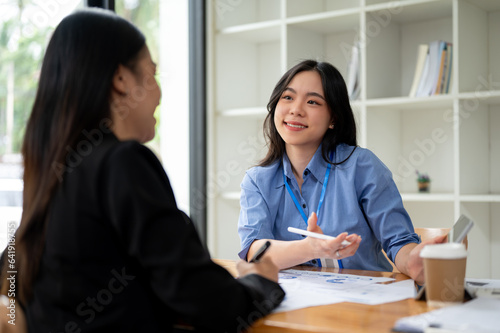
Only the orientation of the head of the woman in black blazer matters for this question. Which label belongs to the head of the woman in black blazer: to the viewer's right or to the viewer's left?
to the viewer's right

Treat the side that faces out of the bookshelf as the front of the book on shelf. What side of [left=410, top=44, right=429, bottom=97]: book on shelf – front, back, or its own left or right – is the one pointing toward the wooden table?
front

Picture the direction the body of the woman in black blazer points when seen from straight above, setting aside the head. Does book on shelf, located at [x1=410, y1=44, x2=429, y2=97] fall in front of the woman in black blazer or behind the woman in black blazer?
in front

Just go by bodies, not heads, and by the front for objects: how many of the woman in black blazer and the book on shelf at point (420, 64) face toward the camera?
1

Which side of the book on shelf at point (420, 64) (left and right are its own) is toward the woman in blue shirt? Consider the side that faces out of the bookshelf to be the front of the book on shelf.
front

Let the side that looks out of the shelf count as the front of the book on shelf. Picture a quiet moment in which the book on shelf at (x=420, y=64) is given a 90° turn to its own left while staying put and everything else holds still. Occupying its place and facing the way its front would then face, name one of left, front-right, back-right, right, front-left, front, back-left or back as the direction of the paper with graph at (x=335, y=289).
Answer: right

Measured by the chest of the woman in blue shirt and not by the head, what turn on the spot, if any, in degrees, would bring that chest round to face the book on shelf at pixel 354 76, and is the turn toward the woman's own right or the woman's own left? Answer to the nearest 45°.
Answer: approximately 135° to the woman's own right

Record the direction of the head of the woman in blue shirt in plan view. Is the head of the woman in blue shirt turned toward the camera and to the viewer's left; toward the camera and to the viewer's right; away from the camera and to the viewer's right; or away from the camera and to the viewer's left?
toward the camera and to the viewer's left

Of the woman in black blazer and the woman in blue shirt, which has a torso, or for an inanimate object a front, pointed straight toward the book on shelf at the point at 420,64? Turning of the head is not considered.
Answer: the woman in black blazer

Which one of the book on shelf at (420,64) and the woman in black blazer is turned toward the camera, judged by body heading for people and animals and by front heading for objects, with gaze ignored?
the book on shelf

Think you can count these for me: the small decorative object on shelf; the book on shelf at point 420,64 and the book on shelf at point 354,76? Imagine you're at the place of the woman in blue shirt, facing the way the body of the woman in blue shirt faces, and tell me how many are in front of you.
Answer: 0

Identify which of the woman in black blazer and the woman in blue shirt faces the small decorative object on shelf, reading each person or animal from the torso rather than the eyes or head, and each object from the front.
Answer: the woman in black blazer

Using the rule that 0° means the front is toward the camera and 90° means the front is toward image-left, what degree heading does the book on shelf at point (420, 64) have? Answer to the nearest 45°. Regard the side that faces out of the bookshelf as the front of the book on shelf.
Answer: approximately 0°

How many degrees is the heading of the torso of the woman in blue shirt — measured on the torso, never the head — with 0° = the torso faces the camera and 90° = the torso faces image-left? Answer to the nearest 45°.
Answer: approximately 45°

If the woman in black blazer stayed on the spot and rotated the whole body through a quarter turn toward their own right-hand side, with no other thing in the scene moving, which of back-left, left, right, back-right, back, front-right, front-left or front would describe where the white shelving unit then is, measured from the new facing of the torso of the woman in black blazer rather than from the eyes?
left

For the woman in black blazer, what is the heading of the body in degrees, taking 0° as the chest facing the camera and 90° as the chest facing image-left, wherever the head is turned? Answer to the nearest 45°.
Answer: approximately 225°
